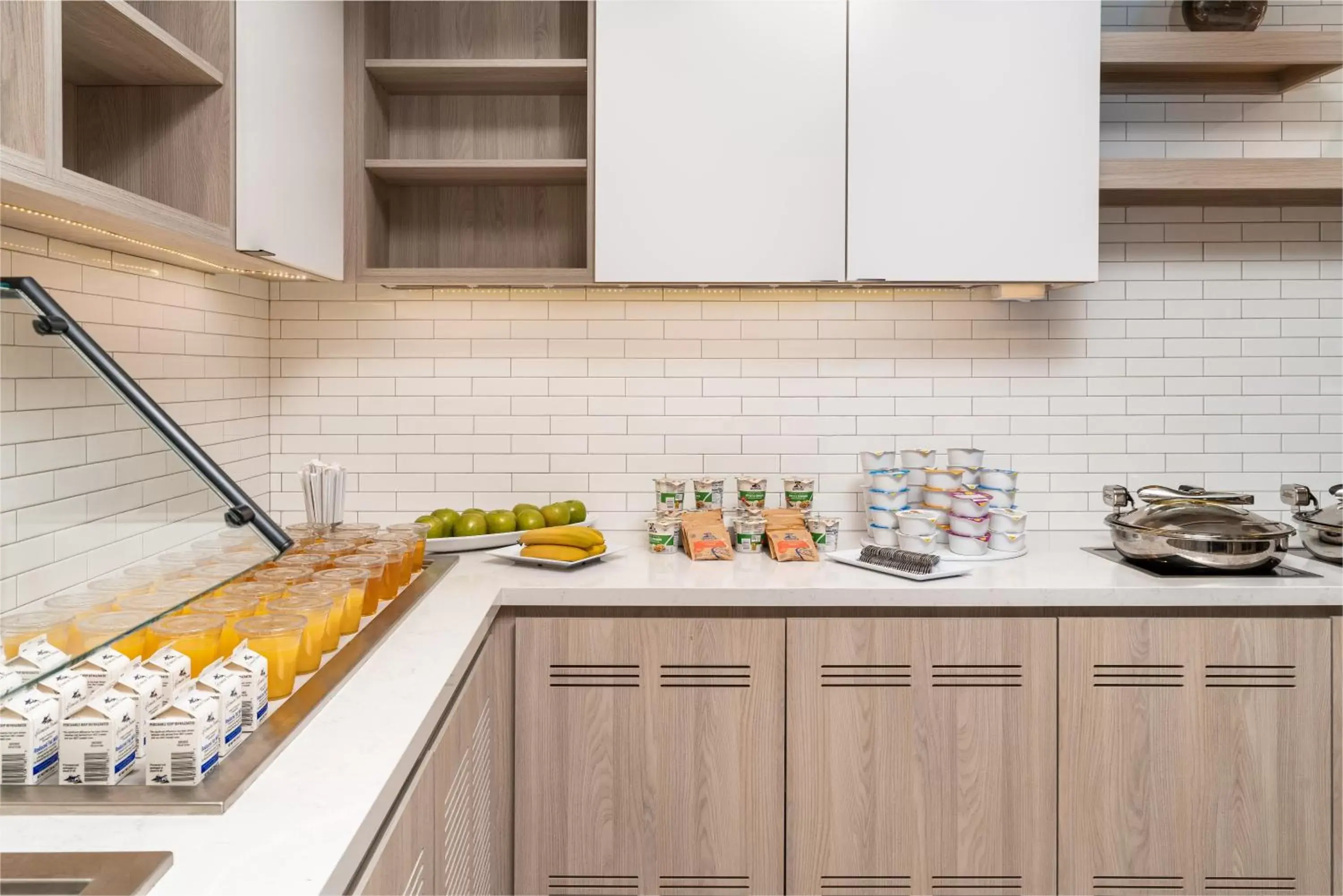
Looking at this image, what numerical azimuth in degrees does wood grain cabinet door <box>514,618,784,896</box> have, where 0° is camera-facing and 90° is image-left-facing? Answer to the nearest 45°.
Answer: approximately 0°

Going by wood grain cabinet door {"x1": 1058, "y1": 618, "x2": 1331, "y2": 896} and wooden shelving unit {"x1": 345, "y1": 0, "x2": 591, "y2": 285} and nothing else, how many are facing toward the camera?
2

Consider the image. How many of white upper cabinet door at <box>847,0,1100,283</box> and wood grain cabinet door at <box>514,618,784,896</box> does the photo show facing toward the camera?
2

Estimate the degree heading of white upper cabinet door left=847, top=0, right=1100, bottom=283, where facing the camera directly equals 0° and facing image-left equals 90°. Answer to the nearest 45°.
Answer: approximately 0°

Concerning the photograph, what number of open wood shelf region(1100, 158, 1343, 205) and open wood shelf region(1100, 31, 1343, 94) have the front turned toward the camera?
2
